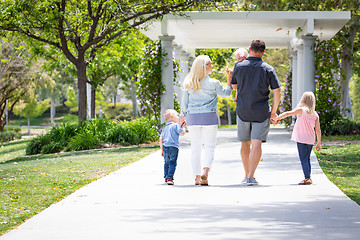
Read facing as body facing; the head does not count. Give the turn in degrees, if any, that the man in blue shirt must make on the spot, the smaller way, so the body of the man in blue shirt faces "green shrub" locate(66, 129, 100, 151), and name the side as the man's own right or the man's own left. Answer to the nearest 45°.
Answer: approximately 45° to the man's own left

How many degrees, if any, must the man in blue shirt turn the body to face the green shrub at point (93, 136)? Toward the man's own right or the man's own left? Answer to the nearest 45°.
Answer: approximately 45° to the man's own left

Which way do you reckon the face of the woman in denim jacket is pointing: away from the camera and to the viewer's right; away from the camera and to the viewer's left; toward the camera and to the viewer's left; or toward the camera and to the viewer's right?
away from the camera and to the viewer's right

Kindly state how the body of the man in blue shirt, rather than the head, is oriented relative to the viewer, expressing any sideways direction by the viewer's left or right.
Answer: facing away from the viewer

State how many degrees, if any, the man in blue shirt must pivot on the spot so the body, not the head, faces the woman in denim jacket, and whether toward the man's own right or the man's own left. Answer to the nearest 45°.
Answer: approximately 90° to the man's own left

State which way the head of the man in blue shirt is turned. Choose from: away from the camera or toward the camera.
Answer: away from the camera

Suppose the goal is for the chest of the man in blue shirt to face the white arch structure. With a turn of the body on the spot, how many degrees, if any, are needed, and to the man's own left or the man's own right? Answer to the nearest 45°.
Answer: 0° — they already face it
